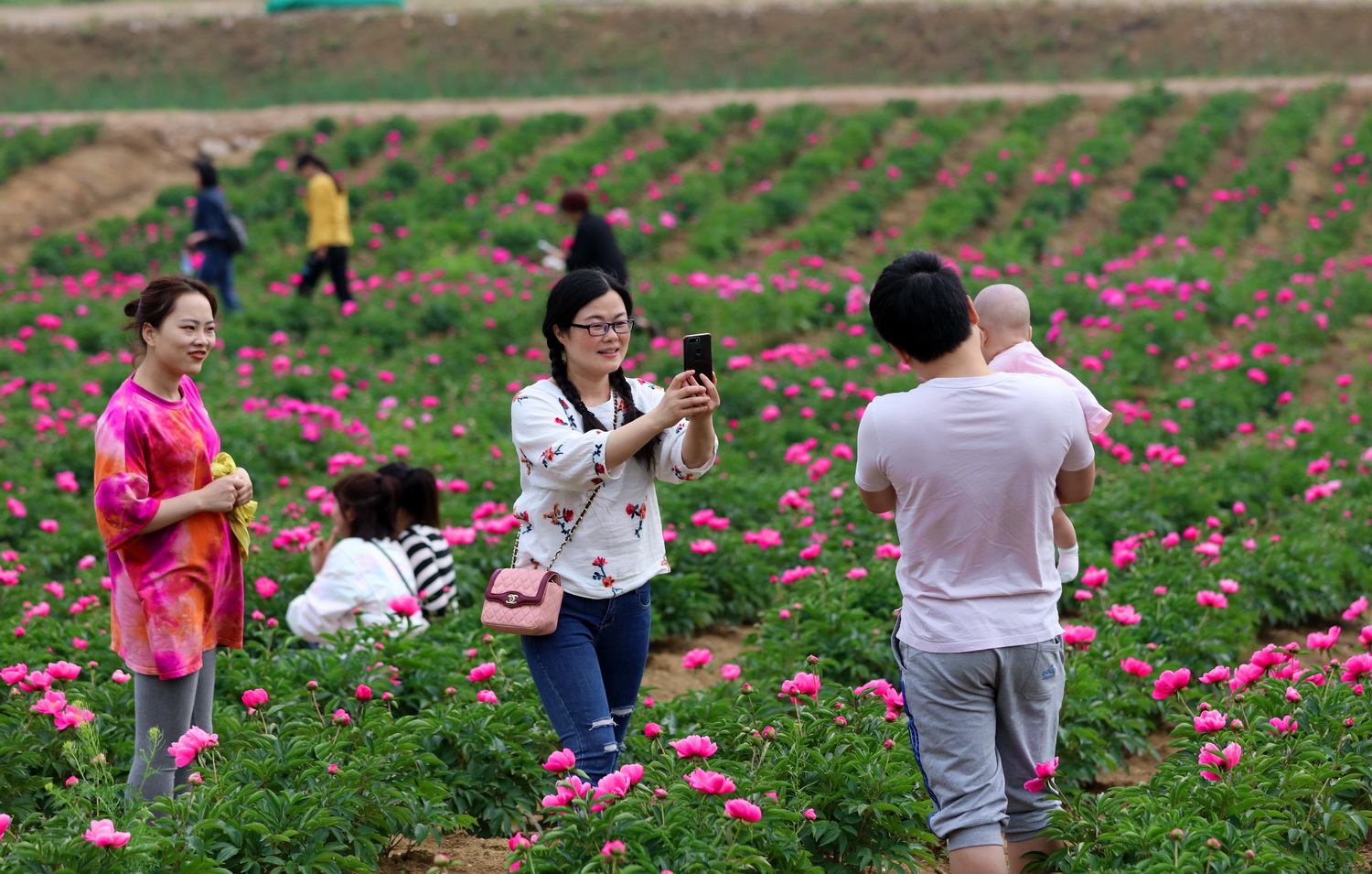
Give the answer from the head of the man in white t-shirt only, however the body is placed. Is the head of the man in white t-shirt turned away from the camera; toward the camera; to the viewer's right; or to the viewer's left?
away from the camera

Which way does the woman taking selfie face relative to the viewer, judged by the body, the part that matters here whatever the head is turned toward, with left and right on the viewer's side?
facing the viewer and to the right of the viewer

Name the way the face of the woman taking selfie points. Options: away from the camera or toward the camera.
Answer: toward the camera

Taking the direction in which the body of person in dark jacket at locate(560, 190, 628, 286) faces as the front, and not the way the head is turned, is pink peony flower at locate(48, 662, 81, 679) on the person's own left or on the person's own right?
on the person's own left

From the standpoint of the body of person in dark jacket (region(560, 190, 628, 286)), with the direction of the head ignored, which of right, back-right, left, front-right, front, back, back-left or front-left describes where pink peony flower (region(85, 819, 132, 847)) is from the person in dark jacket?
left

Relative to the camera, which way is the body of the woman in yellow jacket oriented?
to the viewer's left

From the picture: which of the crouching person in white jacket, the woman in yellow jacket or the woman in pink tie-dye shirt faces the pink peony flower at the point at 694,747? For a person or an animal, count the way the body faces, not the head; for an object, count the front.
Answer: the woman in pink tie-dye shirt

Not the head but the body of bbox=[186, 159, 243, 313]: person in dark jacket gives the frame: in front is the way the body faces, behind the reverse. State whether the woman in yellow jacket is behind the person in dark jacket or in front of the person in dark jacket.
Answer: behind

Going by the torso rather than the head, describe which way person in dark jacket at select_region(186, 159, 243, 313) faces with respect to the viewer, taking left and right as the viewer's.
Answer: facing to the left of the viewer

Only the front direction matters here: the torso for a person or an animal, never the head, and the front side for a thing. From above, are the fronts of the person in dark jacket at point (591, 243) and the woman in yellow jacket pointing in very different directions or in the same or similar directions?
same or similar directions

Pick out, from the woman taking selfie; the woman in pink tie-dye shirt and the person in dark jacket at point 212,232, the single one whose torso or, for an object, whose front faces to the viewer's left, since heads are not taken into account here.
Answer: the person in dark jacket
